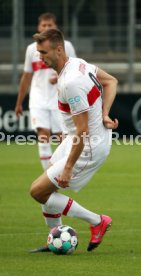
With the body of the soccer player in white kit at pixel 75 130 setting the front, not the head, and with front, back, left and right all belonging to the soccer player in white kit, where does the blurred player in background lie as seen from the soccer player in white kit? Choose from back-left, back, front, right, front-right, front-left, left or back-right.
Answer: right

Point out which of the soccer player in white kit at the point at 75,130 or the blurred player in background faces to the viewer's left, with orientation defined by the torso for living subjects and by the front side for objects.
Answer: the soccer player in white kit

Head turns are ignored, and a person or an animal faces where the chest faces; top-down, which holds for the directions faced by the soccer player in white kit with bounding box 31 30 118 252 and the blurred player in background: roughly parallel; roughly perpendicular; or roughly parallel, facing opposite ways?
roughly perpendicular

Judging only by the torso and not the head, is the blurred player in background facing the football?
yes

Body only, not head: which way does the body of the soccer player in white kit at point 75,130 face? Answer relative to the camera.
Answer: to the viewer's left

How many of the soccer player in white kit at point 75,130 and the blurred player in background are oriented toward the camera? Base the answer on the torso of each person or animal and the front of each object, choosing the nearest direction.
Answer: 1

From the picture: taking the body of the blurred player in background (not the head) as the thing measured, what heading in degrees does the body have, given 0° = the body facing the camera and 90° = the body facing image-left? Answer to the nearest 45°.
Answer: approximately 0°

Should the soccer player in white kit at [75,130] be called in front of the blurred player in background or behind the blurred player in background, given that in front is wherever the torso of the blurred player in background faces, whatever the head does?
in front
